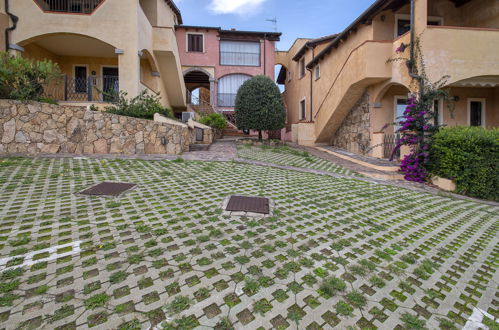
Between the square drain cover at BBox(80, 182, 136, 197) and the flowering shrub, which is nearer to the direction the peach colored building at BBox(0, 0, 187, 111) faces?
the square drain cover

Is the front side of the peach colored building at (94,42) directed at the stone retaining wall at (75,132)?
yes

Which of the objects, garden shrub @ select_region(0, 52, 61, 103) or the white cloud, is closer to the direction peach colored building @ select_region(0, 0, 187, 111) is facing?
the garden shrub

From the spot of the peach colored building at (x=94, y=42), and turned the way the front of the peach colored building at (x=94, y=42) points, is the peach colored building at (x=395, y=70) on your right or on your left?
on your left

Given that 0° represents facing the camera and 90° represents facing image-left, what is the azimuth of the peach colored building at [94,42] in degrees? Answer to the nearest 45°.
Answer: approximately 0°

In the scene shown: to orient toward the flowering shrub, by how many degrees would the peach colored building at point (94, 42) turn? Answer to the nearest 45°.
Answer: approximately 45° to its left

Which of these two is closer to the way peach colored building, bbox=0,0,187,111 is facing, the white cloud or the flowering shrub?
the flowering shrub

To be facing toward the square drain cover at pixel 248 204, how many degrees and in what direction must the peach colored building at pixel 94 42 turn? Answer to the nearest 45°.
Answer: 0° — it already faces it

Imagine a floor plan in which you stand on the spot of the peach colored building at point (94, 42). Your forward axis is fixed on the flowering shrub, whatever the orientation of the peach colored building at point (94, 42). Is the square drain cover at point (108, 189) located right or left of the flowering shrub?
right
